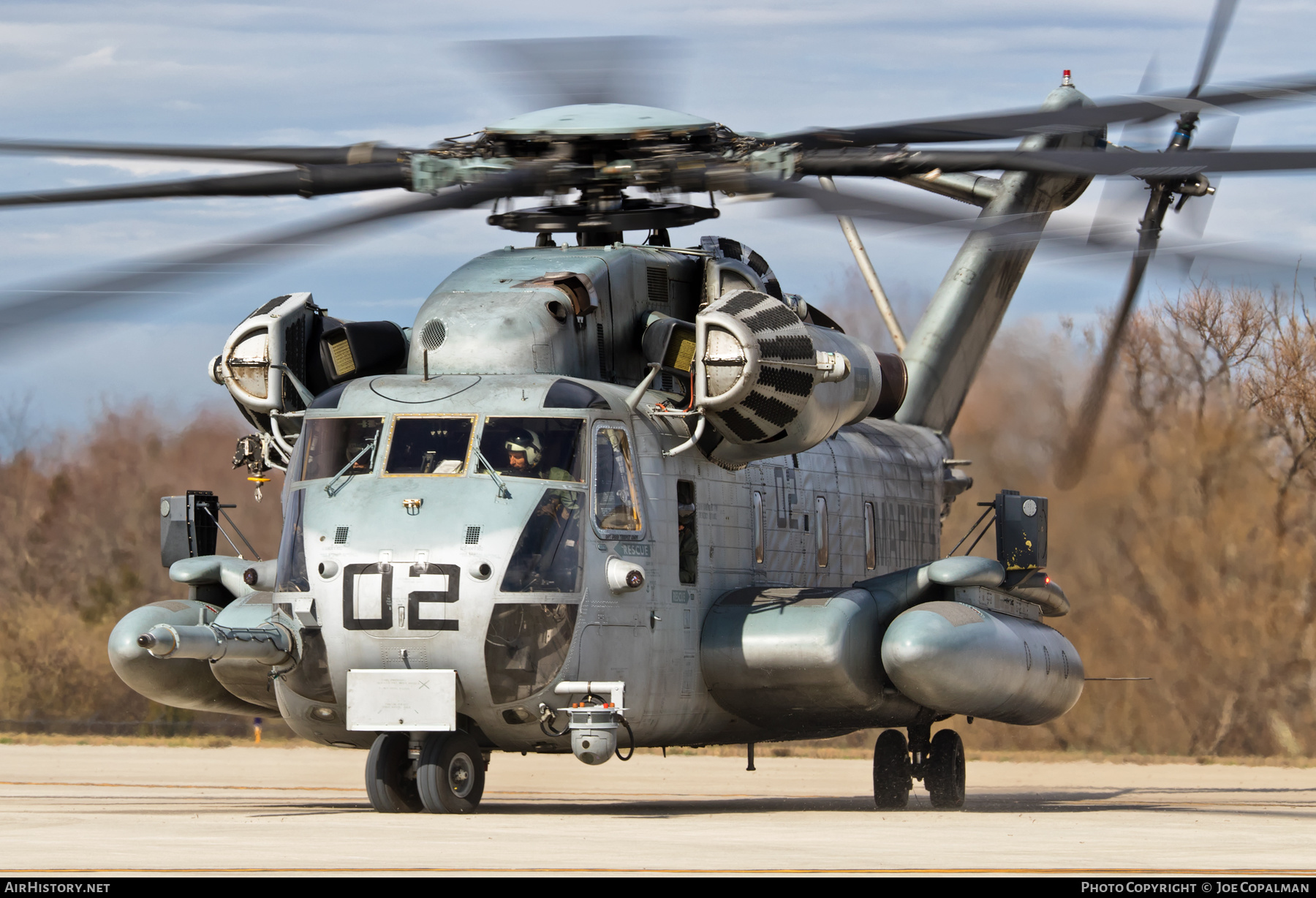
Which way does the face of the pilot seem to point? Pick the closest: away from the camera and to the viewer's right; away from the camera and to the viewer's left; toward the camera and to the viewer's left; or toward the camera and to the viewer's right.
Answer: toward the camera and to the viewer's left

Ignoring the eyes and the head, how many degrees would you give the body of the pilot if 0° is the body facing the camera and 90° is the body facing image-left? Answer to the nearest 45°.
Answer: approximately 45°
